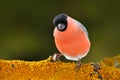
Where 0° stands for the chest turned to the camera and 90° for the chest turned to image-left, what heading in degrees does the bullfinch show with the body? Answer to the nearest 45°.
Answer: approximately 45°
